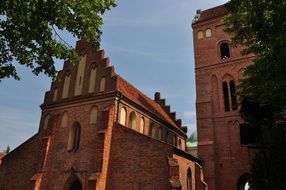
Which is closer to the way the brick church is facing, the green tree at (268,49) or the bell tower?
the green tree

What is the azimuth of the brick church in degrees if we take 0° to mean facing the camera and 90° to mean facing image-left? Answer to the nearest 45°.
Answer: approximately 45°

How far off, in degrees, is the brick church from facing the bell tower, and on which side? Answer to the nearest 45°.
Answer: approximately 135° to its left

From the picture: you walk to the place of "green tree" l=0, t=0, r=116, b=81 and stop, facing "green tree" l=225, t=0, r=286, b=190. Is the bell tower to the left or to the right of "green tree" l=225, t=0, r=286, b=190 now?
left

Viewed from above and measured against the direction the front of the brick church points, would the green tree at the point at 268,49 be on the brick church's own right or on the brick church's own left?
on the brick church's own left
